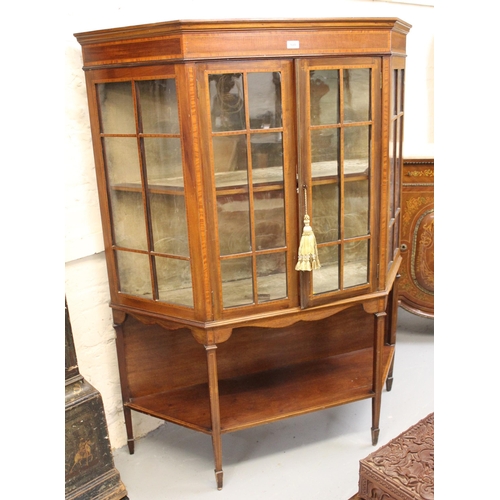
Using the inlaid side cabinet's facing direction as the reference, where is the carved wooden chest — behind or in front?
in front

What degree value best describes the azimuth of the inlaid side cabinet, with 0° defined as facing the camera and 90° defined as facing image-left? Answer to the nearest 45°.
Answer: approximately 0°

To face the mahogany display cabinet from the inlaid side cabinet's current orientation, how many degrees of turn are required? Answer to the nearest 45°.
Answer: approximately 45° to its right

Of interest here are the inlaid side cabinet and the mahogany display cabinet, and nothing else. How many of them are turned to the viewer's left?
0

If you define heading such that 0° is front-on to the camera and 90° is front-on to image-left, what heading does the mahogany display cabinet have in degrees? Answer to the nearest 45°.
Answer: approximately 315°

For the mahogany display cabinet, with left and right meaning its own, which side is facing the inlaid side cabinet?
left
